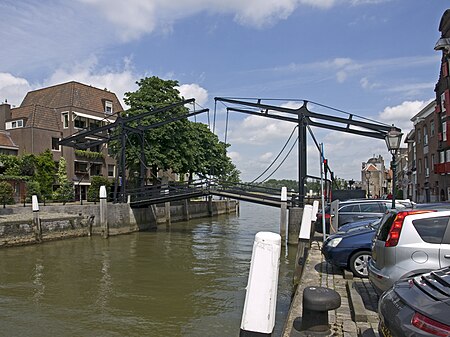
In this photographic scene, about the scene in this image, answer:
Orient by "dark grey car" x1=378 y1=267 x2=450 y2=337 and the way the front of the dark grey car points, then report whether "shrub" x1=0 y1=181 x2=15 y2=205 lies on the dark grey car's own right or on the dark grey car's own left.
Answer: on the dark grey car's own left

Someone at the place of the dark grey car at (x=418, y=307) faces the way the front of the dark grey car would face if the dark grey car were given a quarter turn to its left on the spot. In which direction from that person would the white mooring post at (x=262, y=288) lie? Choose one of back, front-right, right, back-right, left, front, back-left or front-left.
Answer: front-left

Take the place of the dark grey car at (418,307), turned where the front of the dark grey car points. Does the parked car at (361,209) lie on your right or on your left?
on your left

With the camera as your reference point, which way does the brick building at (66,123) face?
facing the viewer and to the right of the viewer

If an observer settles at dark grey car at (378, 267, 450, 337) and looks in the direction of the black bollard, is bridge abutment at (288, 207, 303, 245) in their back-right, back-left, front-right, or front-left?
front-right

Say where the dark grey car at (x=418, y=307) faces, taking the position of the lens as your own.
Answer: facing away from the viewer and to the right of the viewer

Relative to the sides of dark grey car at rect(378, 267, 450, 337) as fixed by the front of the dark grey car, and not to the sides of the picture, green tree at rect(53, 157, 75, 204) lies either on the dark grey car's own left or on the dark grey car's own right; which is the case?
on the dark grey car's own left

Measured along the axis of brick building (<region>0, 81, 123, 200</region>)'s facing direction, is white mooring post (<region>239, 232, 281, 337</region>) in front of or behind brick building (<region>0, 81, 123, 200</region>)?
in front

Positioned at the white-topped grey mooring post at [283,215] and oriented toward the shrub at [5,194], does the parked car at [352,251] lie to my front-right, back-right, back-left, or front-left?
back-left

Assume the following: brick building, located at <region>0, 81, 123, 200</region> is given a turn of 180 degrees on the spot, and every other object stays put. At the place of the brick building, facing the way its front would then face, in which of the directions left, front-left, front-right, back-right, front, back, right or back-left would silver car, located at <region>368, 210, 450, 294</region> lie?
back-left

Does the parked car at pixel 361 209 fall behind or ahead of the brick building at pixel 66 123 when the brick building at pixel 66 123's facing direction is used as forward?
ahead

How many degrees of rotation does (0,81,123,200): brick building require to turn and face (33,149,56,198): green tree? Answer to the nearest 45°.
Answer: approximately 45° to its right

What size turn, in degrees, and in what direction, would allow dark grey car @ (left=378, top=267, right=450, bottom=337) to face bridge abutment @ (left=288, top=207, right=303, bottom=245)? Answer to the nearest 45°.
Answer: approximately 45° to its left

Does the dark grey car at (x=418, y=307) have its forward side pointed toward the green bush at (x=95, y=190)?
no

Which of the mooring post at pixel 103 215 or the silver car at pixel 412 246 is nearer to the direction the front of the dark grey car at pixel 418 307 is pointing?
the silver car

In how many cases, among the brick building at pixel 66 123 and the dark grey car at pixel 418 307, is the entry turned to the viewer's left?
0

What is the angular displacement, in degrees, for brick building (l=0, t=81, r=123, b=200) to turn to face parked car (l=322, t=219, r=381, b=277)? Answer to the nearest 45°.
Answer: approximately 45° to its right
